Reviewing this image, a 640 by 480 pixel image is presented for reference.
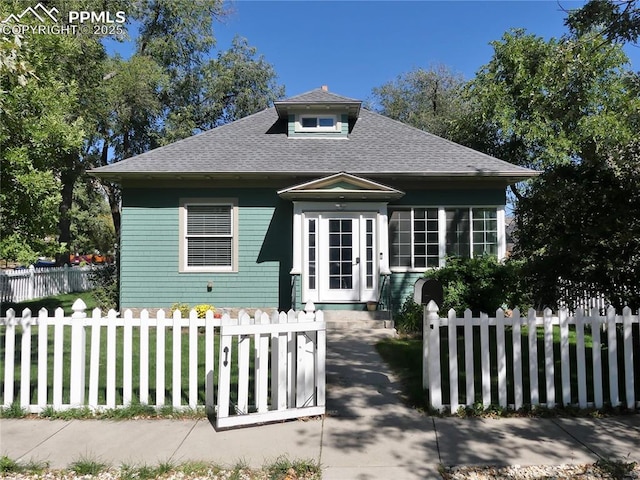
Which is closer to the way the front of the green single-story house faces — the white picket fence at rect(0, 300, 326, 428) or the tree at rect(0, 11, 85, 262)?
the white picket fence

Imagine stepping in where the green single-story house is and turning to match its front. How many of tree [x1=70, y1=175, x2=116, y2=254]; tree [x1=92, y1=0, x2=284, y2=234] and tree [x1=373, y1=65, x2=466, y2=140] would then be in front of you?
0

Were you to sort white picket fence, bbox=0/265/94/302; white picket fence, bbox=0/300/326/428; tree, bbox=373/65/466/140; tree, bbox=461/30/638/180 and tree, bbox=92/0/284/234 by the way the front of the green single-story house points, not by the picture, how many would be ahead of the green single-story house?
1

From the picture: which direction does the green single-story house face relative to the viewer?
toward the camera

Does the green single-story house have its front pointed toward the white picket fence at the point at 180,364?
yes

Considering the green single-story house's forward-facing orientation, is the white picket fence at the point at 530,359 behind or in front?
in front

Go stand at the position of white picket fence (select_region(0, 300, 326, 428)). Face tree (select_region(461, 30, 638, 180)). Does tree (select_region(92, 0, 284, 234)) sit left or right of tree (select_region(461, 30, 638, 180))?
left

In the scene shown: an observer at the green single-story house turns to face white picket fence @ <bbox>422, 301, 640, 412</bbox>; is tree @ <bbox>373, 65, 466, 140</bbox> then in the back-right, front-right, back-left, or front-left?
back-left

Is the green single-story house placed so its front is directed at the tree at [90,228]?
no

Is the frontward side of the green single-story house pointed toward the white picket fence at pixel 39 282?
no

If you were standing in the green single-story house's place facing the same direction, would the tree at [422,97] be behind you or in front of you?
behind

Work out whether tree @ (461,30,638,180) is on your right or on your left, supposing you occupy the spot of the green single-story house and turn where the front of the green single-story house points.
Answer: on your left

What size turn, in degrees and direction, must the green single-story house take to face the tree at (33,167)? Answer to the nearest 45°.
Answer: approximately 90° to its right
